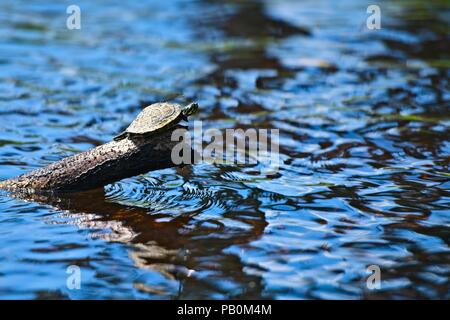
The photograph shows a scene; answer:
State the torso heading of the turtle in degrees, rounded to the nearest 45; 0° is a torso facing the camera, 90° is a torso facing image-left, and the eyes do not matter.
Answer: approximately 270°
